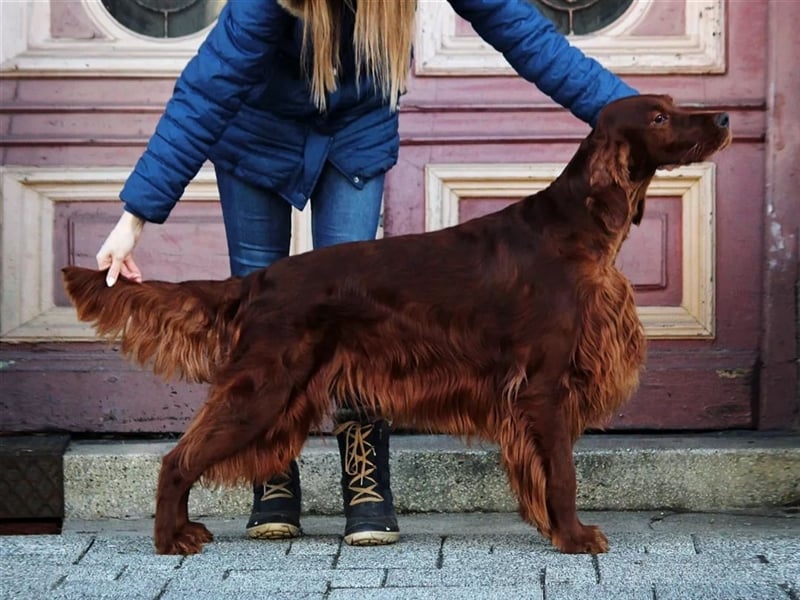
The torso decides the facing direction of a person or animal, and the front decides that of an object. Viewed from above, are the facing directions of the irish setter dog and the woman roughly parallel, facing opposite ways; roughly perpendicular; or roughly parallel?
roughly perpendicular

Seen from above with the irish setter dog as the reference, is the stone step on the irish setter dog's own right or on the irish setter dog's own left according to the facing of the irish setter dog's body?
on the irish setter dog's own left

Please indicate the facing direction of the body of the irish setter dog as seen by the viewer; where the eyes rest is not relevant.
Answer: to the viewer's right

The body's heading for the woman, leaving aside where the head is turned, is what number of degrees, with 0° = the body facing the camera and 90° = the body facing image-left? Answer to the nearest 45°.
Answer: approximately 0°

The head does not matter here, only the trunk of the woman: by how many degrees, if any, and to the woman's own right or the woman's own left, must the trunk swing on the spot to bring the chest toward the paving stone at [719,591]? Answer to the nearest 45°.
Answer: approximately 45° to the woman's own left
